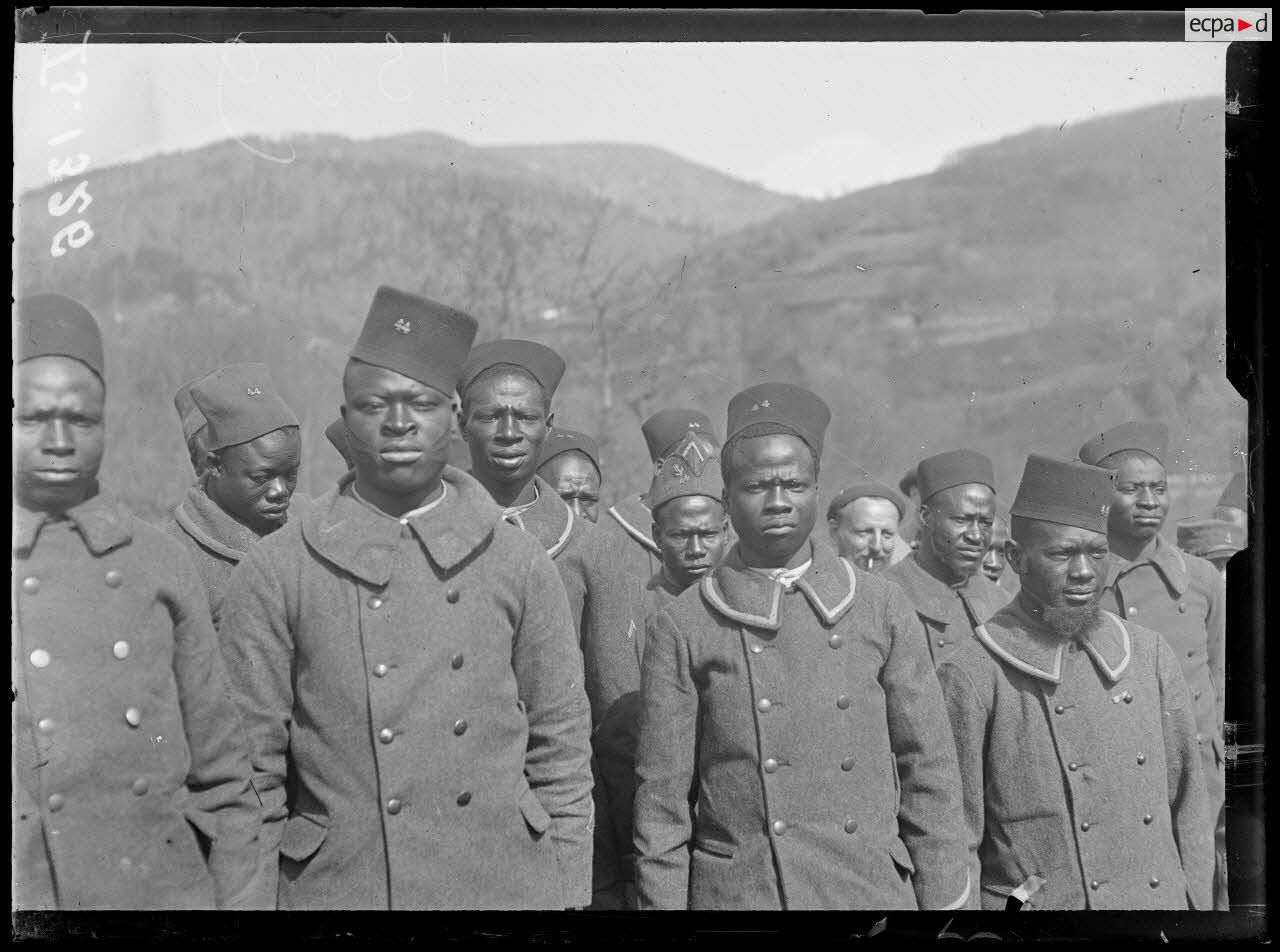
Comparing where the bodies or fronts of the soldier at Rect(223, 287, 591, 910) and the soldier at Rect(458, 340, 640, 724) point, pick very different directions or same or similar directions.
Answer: same or similar directions

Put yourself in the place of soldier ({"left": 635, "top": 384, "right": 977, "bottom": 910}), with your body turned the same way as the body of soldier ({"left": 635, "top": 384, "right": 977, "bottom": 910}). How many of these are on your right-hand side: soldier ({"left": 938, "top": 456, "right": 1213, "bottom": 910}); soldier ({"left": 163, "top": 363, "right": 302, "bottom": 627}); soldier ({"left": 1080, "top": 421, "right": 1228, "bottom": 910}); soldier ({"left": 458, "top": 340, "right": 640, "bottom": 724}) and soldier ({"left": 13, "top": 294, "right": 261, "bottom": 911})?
3

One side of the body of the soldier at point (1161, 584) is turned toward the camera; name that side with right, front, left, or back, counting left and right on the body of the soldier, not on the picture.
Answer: front

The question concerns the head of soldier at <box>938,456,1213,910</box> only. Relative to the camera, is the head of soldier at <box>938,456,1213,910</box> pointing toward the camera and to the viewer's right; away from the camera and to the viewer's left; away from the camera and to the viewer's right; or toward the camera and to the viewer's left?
toward the camera and to the viewer's right

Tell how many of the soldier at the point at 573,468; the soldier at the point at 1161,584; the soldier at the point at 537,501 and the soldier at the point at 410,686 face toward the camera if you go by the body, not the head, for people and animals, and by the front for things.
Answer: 4

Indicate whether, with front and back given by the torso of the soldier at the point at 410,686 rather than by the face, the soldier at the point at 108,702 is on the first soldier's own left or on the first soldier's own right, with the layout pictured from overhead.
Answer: on the first soldier's own right

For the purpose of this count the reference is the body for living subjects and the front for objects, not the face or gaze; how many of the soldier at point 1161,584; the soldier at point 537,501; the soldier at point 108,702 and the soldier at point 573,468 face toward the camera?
4

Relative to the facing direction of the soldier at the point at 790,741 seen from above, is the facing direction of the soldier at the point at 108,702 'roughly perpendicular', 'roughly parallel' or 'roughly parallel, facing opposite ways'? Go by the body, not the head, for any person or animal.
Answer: roughly parallel

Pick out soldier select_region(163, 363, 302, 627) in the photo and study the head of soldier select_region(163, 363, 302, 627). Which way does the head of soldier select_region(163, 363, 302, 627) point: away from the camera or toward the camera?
toward the camera

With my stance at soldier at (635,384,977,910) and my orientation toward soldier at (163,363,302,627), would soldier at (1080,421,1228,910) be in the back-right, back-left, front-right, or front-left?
back-right

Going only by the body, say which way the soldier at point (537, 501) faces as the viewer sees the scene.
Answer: toward the camera

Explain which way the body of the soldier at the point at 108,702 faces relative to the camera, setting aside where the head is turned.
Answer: toward the camera

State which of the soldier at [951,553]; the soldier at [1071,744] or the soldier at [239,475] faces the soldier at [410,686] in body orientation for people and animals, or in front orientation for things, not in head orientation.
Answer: the soldier at [239,475]

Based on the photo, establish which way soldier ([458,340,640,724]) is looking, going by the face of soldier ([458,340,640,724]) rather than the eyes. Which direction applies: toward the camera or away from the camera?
toward the camera

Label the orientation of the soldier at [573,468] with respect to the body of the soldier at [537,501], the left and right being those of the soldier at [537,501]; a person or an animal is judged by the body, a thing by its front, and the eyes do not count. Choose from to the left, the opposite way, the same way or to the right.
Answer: the same way

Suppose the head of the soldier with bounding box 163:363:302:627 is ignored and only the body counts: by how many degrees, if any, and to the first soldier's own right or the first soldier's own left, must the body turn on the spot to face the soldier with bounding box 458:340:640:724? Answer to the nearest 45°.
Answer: approximately 45° to the first soldier's own left

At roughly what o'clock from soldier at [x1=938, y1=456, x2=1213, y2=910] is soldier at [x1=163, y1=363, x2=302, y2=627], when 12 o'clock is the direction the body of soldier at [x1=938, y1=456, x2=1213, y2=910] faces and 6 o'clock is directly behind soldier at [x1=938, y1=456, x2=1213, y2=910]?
soldier at [x1=163, y1=363, x2=302, y2=627] is roughly at 4 o'clock from soldier at [x1=938, y1=456, x2=1213, y2=910].

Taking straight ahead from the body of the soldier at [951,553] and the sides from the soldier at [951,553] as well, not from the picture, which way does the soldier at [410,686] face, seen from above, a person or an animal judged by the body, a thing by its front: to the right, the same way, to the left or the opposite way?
the same way
